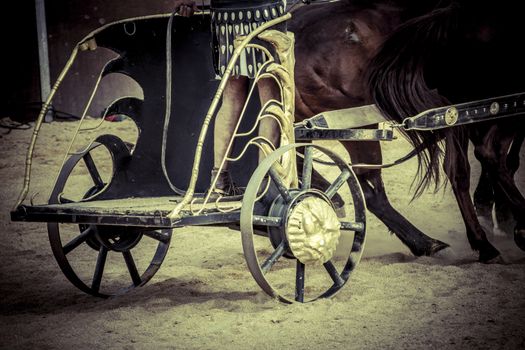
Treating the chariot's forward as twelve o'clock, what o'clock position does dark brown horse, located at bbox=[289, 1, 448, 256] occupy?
The dark brown horse is roughly at 12 o'clock from the chariot.

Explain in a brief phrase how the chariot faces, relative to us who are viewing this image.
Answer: facing away from the viewer and to the right of the viewer

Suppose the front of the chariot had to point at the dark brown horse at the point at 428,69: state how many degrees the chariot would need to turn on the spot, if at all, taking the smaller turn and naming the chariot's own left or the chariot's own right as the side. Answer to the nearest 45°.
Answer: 0° — it already faces it

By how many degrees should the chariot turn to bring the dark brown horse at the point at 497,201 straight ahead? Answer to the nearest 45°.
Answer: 0° — it already faces it
